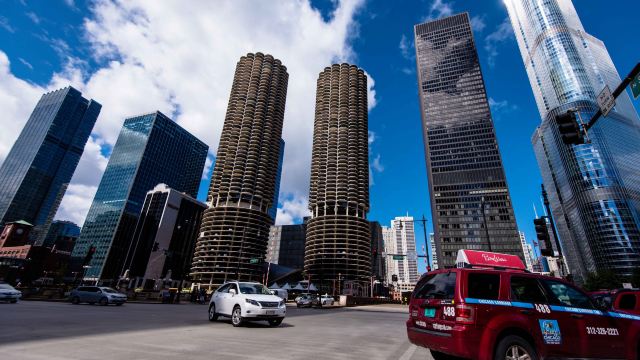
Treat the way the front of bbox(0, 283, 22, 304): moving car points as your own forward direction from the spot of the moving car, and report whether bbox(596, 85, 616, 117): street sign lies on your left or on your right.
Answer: on your right

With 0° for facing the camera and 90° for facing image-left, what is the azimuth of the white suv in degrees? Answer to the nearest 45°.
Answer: approximately 315°

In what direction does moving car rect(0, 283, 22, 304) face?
to the viewer's right

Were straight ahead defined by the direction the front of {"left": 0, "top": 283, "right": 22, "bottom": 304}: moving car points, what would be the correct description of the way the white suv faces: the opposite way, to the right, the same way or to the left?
to the right

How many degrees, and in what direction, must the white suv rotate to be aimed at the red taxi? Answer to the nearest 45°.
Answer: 0° — it already faces it

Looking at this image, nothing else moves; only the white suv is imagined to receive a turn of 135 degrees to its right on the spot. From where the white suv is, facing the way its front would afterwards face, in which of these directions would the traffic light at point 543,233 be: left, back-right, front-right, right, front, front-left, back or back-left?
back

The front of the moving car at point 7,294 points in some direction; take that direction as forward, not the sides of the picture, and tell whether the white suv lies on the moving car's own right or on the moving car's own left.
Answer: on the moving car's own right

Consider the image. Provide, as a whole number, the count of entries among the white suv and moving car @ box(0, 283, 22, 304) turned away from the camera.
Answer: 0

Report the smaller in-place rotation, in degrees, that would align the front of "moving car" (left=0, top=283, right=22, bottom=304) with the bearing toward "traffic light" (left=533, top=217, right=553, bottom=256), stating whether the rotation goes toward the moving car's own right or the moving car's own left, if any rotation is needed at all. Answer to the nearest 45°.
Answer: approximately 45° to the moving car's own right
